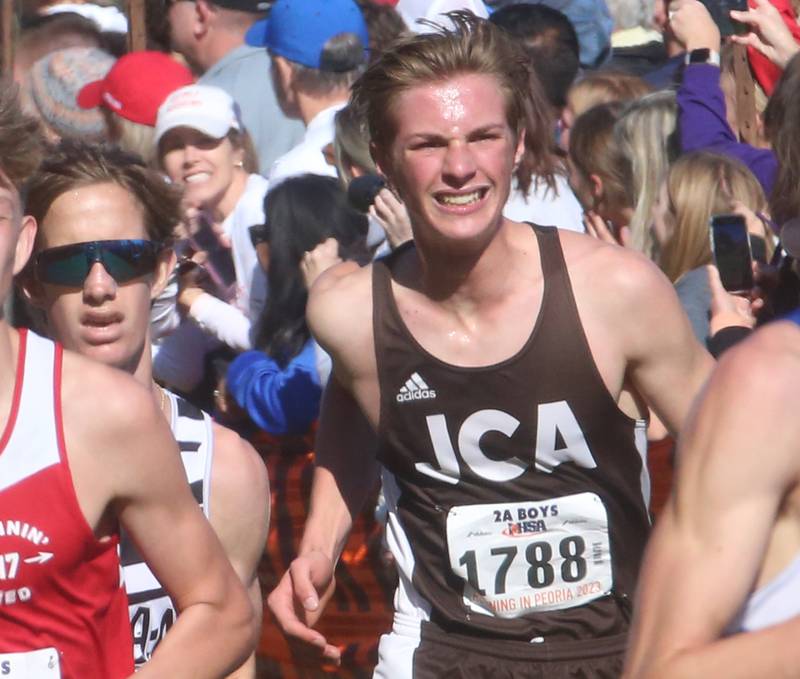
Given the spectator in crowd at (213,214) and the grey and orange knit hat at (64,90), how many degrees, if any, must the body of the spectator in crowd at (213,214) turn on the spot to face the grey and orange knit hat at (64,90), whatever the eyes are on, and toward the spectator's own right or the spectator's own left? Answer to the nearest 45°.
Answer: approximately 135° to the spectator's own right

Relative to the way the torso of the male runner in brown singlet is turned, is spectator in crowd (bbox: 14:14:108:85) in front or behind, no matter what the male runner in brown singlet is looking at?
behind

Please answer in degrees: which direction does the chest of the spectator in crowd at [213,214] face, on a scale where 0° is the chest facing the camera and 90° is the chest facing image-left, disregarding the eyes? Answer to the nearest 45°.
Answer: approximately 45°

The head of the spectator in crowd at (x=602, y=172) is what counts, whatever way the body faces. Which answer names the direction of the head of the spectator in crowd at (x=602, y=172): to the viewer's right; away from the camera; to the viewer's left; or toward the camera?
to the viewer's left

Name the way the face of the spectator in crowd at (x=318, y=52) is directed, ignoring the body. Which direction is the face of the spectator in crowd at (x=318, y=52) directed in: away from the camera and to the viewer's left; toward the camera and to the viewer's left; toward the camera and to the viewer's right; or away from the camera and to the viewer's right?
away from the camera and to the viewer's left

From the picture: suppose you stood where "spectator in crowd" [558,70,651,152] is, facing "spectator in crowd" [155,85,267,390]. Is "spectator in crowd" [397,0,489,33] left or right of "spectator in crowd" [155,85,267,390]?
right

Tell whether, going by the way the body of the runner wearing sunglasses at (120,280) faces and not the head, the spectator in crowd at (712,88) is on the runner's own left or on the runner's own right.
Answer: on the runner's own left

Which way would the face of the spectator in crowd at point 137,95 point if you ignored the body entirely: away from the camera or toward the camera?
away from the camera

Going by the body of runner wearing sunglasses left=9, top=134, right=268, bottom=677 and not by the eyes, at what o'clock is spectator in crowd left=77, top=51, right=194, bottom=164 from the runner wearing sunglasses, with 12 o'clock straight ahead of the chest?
The spectator in crowd is roughly at 6 o'clock from the runner wearing sunglasses.

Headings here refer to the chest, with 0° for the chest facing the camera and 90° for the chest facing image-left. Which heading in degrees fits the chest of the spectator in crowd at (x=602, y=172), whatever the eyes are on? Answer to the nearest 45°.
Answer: approximately 135°

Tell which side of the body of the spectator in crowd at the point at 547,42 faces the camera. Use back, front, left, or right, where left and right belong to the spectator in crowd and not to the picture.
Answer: back
